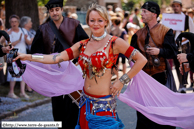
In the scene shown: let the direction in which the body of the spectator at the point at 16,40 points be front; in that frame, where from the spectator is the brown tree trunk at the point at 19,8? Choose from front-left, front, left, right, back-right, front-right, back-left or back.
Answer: back-left

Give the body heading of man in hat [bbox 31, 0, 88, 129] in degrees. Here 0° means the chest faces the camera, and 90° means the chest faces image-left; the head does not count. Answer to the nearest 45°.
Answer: approximately 0°

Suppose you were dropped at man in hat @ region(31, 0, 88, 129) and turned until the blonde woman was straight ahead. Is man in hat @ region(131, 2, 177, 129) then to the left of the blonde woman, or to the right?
left

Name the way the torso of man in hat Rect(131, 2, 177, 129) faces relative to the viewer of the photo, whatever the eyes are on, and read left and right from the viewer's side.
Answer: facing the viewer and to the left of the viewer

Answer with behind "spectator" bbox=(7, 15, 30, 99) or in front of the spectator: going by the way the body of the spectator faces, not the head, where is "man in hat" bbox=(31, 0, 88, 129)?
in front

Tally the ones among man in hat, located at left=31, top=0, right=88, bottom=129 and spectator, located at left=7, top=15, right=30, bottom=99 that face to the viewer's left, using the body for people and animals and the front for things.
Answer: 0

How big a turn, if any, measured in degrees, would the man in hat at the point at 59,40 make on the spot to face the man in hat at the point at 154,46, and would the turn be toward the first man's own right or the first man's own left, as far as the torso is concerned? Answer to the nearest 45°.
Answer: approximately 90° to the first man's own left

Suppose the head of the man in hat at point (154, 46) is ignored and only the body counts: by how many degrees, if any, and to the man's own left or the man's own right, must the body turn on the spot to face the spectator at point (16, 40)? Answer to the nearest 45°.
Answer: approximately 90° to the man's own right

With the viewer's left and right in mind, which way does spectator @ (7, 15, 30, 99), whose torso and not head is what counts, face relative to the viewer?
facing the viewer and to the right of the viewer
